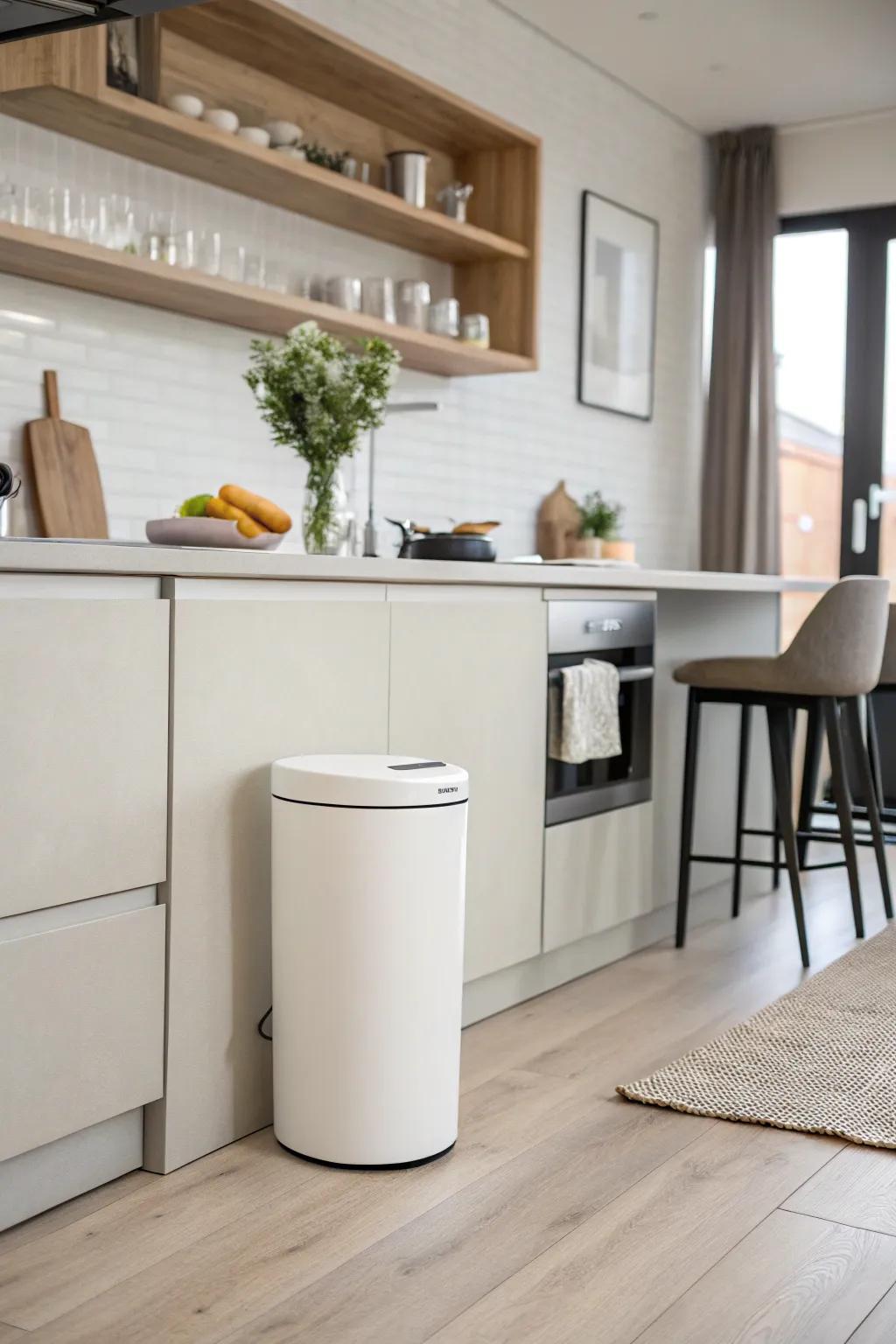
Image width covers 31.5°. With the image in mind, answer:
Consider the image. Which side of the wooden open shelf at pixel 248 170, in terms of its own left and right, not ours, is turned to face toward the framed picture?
left

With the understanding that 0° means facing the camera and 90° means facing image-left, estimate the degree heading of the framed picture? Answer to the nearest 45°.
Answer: approximately 315°

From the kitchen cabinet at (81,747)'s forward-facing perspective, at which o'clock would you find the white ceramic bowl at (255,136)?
The white ceramic bowl is roughly at 8 o'clock from the kitchen cabinet.

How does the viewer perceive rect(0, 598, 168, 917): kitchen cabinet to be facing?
facing the viewer and to the right of the viewer

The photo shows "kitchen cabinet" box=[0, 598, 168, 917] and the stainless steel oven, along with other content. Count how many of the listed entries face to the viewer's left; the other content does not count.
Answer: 0

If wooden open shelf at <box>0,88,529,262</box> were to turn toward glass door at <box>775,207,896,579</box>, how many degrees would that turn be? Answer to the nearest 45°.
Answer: approximately 90° to its left
